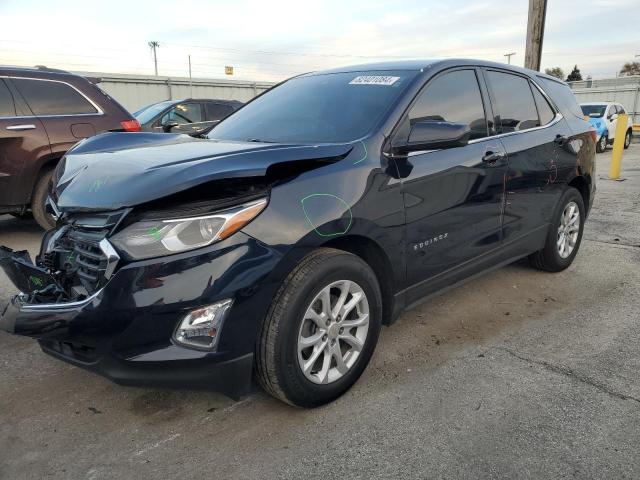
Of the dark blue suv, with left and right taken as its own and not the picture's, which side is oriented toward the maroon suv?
right

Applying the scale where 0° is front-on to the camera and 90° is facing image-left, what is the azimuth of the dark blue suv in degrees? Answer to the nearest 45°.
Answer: approximately 45°

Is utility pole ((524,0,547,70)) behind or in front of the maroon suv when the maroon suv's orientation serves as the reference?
behind

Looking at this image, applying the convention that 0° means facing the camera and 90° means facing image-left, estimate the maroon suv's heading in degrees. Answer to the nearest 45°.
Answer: approximately 90°

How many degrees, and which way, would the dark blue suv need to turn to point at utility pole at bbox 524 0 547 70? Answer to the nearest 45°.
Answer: approximately 180°
